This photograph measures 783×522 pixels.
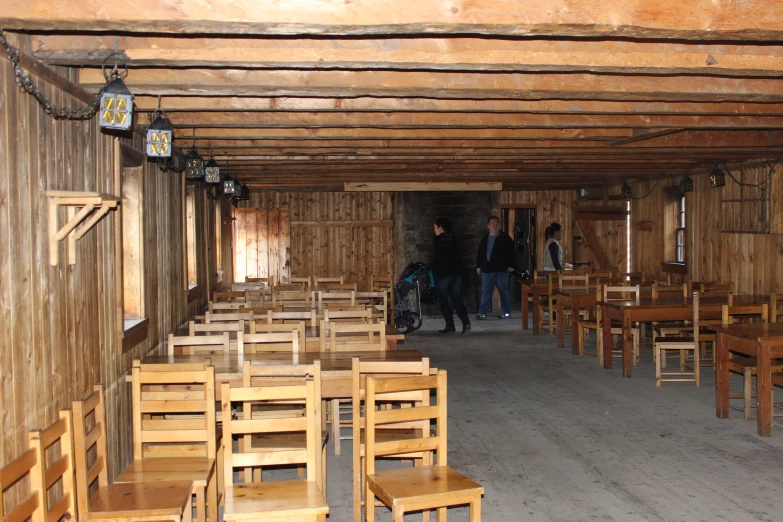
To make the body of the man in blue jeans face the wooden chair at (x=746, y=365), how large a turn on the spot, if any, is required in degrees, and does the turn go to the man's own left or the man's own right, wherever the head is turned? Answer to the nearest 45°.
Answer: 0° — they already face it

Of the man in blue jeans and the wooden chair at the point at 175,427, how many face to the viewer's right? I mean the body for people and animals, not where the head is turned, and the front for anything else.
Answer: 0

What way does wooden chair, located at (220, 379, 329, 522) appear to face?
toward the camera

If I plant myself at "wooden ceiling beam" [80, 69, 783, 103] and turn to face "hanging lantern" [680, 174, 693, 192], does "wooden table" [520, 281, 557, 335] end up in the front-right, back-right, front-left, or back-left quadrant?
front-left

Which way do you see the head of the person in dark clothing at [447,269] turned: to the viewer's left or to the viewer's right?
to the viewer's left

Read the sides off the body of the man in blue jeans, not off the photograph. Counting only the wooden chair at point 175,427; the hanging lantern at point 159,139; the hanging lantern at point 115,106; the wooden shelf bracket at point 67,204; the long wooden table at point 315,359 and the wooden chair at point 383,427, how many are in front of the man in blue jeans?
6

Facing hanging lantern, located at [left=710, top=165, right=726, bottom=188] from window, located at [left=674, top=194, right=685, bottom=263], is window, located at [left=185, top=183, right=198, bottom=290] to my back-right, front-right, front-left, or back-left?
front-right

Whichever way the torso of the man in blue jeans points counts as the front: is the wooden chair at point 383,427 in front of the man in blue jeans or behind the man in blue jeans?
in front

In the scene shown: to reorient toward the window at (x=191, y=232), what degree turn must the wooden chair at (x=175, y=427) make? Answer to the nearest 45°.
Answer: approximately 180°

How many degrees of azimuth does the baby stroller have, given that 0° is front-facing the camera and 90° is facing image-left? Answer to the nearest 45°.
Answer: approximately 45°

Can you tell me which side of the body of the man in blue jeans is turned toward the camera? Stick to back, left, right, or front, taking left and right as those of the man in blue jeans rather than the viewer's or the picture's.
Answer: front
